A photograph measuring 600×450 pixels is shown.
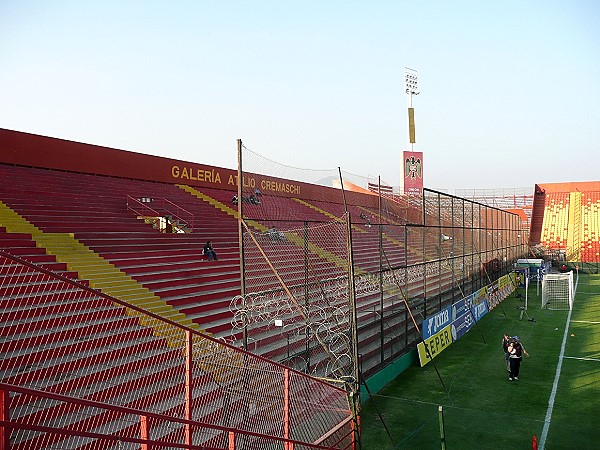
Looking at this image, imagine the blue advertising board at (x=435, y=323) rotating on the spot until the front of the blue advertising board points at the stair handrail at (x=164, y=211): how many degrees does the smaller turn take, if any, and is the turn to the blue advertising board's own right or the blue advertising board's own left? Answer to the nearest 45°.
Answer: approximately 135° to the blue advertising board's own right

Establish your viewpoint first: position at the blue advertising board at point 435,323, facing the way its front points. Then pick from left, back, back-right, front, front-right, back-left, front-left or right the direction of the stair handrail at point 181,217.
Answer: back-right

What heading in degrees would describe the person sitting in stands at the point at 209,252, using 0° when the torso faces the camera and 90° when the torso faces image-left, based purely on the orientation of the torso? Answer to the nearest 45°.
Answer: approximately 315°

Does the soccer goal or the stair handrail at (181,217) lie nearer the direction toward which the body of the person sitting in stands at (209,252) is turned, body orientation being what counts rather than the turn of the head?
the soccer goal

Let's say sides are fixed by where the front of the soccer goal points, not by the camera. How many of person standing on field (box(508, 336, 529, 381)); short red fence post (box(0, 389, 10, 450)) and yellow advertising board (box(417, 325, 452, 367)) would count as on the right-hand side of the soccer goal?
3

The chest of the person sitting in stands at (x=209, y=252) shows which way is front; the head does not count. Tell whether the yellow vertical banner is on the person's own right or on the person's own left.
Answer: on the person's own left

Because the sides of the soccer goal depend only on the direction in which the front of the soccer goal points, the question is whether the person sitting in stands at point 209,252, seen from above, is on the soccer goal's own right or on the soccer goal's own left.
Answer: on the soccer goal's own right
